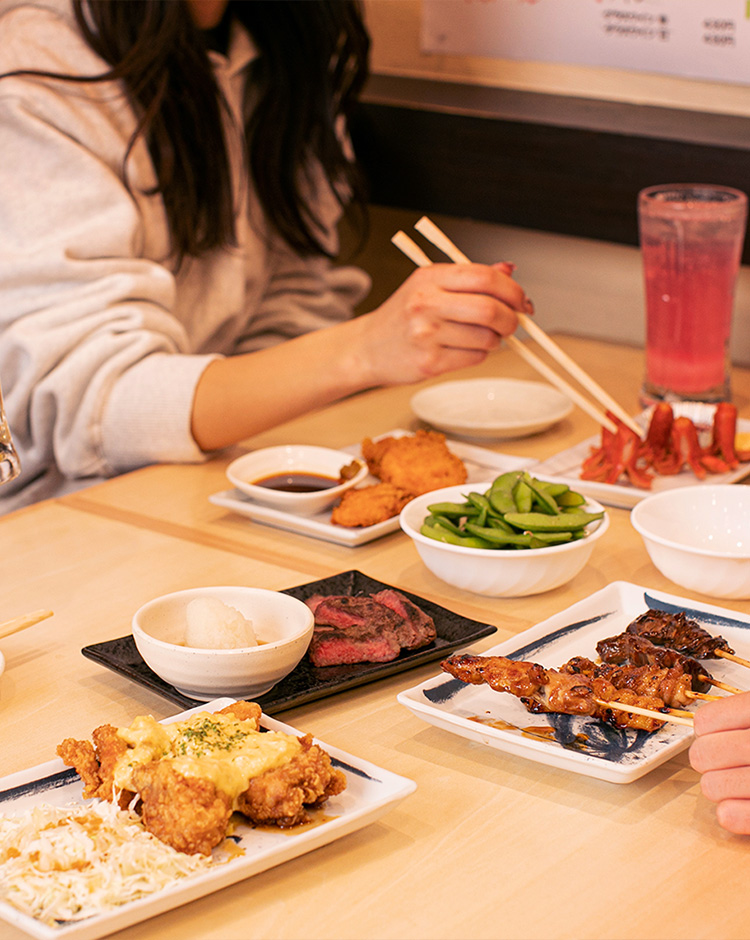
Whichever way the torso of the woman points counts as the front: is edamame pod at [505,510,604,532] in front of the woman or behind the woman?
in front

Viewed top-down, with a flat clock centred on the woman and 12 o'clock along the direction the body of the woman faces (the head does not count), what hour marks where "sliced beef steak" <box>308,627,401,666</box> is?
The sliced beef steak is roughly at 1 o'clock from the woman.

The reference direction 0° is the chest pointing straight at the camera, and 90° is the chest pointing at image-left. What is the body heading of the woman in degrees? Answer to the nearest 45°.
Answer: approximately 315°

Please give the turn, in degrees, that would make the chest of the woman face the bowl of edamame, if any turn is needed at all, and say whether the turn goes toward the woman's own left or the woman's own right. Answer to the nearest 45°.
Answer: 0° — they already face it

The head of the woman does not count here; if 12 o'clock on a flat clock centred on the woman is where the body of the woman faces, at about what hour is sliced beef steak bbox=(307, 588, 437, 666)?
The sliced beef steak is roughly at 1 o'clock from the woman.

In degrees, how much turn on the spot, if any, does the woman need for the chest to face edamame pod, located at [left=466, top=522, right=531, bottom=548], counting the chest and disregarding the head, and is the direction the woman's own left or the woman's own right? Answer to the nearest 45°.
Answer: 0° — they already face it

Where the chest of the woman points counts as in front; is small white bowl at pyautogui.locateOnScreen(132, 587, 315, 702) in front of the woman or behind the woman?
in front

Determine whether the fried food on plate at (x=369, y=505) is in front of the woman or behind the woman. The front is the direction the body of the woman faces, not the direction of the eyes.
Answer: in front

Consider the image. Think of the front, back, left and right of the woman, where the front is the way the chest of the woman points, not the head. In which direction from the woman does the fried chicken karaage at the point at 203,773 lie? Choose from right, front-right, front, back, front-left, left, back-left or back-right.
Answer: front-right
